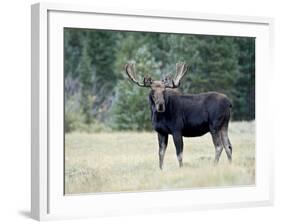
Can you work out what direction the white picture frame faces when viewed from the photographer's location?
facing the viewer and to the right of the viewer
